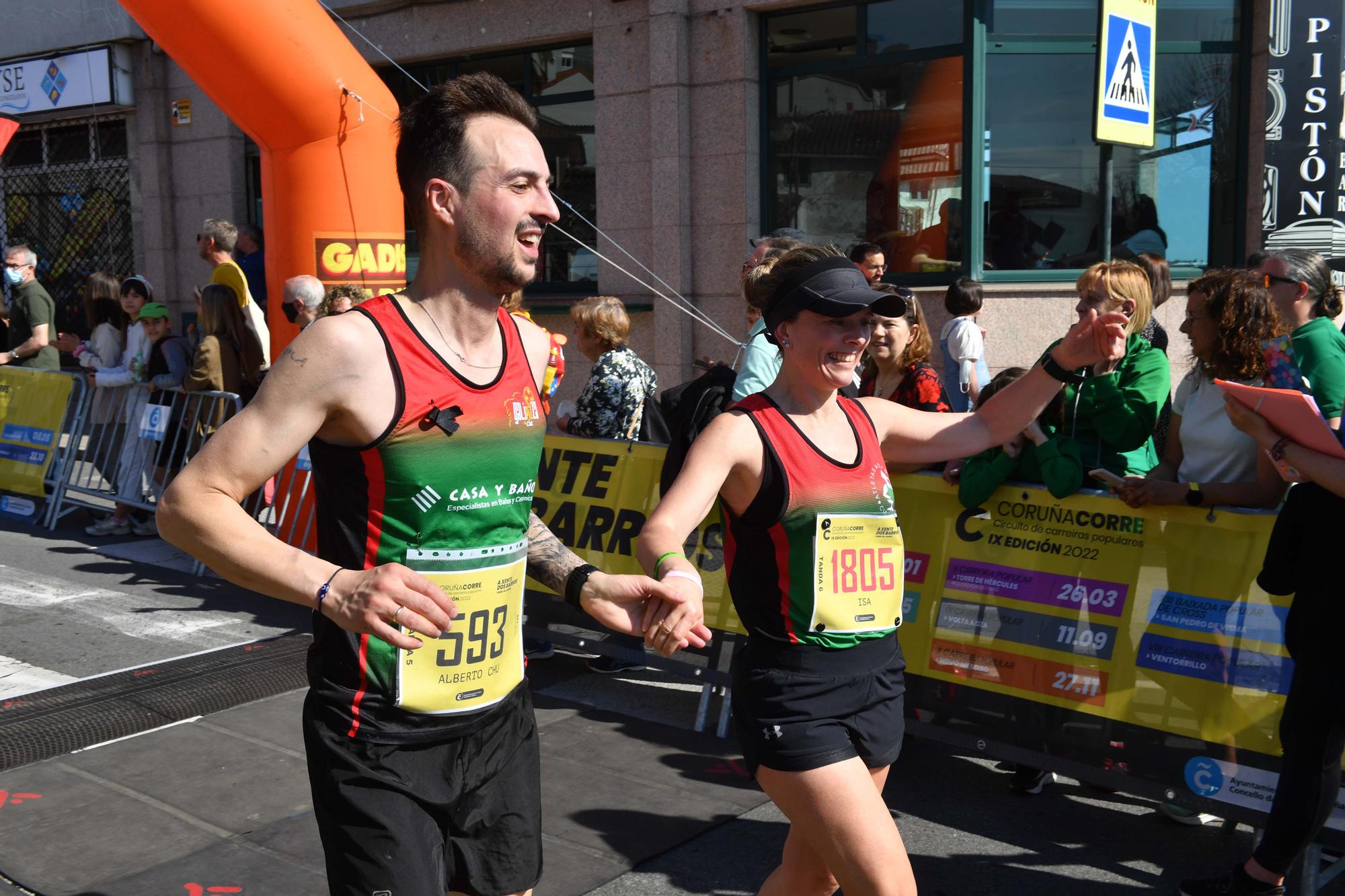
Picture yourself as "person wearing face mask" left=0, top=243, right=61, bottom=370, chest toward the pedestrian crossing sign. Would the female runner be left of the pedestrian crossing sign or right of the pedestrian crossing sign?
right

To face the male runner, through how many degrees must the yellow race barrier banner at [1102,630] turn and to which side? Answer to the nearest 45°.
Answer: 0° — it already faces them

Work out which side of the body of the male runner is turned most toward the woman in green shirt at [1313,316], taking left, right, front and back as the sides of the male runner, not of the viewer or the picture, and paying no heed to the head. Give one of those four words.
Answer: left

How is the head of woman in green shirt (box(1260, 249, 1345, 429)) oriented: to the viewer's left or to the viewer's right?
to the viewer's left

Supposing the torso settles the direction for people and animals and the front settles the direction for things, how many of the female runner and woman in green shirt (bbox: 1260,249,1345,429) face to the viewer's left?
1

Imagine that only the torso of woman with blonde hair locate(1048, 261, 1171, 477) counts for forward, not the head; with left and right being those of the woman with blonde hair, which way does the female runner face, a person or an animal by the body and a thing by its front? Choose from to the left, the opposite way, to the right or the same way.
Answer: to the left

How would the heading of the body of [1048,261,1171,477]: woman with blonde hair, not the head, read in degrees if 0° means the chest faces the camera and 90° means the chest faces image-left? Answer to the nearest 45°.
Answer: approximately 45°

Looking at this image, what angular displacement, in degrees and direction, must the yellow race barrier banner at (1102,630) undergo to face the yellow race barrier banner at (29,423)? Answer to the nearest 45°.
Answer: approximately 90° to its right

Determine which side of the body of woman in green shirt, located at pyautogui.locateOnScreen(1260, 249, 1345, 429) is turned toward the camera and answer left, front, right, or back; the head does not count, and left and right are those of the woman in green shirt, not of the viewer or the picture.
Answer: left

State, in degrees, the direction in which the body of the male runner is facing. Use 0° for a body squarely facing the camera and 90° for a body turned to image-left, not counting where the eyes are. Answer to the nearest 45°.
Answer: approximately 315°

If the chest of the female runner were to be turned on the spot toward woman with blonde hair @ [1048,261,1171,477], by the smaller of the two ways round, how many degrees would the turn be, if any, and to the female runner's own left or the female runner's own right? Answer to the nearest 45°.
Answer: approximately 90° to the female runner's own left

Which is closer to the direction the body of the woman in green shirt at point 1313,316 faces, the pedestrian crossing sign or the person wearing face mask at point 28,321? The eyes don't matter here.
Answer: the person wearing face mask

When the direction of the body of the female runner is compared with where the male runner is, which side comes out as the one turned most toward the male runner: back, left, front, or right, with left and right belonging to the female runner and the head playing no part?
right

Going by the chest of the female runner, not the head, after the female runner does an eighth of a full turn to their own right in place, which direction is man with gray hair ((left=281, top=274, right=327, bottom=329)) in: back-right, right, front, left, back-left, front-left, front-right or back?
back-right
